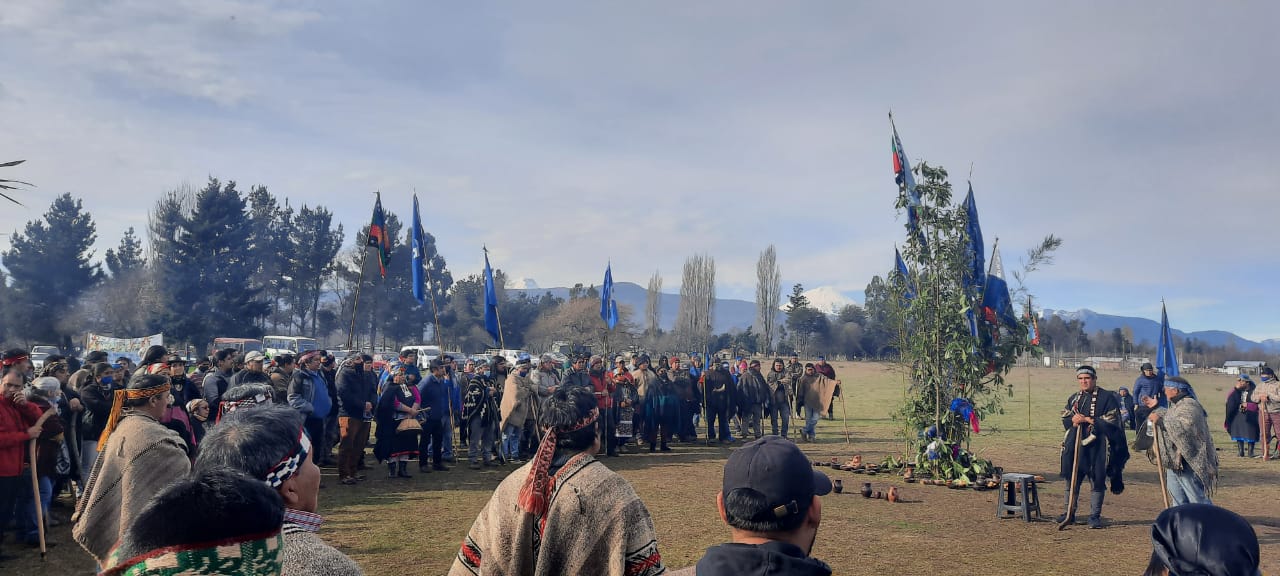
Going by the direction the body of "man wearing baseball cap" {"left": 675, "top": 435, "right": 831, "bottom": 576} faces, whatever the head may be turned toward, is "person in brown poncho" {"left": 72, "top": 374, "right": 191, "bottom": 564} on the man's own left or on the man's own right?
on the man's own left

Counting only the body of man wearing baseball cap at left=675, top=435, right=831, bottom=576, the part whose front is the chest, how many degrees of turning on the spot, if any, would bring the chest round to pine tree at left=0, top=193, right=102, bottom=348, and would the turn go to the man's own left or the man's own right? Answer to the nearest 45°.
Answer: approximately 90° to the man's own left

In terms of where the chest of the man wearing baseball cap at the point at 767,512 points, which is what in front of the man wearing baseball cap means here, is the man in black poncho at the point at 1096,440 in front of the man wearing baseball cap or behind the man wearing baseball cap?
in front

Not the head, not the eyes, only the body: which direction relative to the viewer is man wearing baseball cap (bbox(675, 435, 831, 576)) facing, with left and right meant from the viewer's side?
facing away from the viewer and to the right of the viewer

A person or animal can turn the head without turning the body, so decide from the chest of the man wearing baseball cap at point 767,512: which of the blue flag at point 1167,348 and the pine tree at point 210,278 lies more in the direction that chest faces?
the blue flag

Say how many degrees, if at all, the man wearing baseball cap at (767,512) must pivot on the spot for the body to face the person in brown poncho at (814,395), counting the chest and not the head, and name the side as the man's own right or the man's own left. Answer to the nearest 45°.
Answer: approximately 45° to the man's own left

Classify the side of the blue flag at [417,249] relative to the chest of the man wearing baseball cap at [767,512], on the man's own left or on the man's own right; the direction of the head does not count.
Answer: on the man's own left

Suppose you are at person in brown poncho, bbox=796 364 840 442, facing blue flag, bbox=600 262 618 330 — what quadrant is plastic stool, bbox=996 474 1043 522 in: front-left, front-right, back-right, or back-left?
back-left

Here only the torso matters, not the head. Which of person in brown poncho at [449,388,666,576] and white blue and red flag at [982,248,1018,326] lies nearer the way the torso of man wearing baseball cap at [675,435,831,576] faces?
the white blue and red flag

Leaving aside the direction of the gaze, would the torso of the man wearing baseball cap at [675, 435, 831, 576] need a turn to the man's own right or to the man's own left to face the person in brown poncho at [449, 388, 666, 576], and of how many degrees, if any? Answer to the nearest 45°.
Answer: approximately 90° to the man's own left

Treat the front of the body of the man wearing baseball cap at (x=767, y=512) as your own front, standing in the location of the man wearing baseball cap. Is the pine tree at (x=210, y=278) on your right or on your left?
on your left
